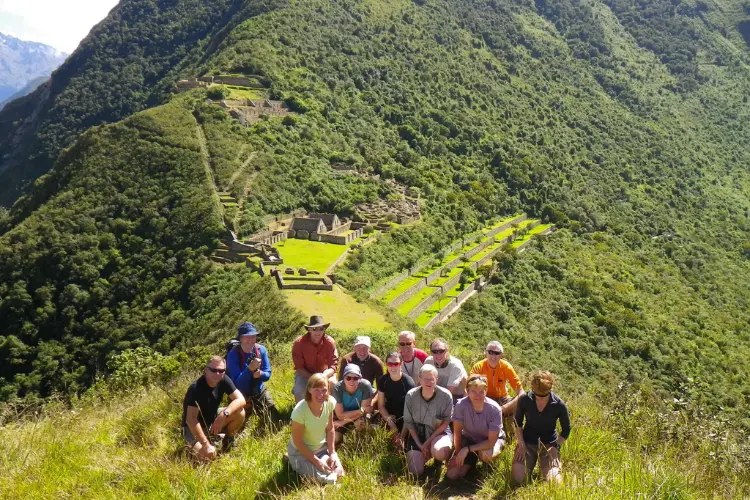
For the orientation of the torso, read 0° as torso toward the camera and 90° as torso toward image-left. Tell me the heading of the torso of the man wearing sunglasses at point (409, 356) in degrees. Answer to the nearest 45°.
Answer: approximately 0°

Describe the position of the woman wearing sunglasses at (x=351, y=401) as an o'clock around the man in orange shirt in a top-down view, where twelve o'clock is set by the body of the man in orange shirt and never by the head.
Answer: The woman wearing sunglasses is roughly at 2 o'clock from the man in orange shirt.

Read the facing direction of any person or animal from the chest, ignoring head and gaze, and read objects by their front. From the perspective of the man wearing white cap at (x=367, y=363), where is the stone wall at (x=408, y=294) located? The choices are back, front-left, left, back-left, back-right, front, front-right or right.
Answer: back

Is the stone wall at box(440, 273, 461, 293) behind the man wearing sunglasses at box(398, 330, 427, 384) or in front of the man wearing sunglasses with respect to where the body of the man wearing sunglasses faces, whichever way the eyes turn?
behind

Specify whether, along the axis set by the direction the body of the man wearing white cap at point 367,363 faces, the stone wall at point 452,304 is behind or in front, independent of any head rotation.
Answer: behind

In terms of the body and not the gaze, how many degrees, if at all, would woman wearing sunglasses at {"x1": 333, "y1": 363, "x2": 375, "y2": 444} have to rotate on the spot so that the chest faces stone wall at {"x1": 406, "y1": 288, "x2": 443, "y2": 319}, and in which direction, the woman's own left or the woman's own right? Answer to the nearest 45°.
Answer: approximately 180°

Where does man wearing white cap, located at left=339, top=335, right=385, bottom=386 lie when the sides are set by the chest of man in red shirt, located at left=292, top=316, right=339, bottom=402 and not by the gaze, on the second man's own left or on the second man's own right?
on the second man's own left

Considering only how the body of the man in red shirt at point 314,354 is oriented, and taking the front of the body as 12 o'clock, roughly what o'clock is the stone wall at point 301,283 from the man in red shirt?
The stone wall is roughly at 6 o'clock from the man in red shirt.

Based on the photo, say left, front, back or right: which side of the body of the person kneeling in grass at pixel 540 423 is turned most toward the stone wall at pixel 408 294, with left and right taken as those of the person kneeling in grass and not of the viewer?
back
